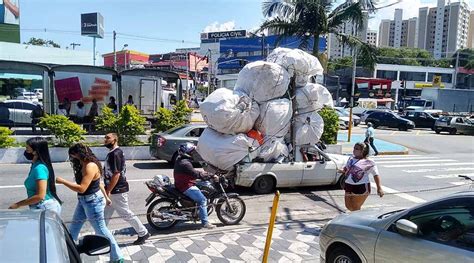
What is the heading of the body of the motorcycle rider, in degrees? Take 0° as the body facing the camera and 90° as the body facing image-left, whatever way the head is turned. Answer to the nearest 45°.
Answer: approximately 270°

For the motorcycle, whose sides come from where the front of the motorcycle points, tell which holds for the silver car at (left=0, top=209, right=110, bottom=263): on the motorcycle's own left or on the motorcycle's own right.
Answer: on the motorcycle's own right

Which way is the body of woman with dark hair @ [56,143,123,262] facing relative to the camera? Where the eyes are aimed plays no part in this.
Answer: to the viewer's left

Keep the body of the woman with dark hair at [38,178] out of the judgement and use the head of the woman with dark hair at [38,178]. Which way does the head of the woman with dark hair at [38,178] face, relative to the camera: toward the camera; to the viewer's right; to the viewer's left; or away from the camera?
to the viewer's left

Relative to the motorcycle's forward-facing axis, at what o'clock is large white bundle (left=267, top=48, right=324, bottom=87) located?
The large white bundle is roughly at 10 o'clock from the motorcycle.

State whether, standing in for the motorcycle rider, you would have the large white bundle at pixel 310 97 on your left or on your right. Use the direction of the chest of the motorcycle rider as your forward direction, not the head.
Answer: on your left

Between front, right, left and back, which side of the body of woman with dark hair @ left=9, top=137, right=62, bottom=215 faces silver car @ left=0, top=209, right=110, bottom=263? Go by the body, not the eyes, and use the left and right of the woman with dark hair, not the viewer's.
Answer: left

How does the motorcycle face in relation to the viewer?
to the viewer's right

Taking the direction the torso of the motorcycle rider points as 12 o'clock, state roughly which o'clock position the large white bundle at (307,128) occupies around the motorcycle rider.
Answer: The large white bundle is roughly at 10 o'clock from the motorcycle rider.

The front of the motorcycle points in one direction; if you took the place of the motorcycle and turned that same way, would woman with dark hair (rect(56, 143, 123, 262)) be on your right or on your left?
on your right

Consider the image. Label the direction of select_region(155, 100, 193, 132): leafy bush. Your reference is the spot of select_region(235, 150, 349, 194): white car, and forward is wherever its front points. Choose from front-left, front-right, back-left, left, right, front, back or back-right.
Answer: back-left

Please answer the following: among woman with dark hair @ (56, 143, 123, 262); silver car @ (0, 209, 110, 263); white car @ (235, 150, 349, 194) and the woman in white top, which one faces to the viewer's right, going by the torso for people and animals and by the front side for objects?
the white car
